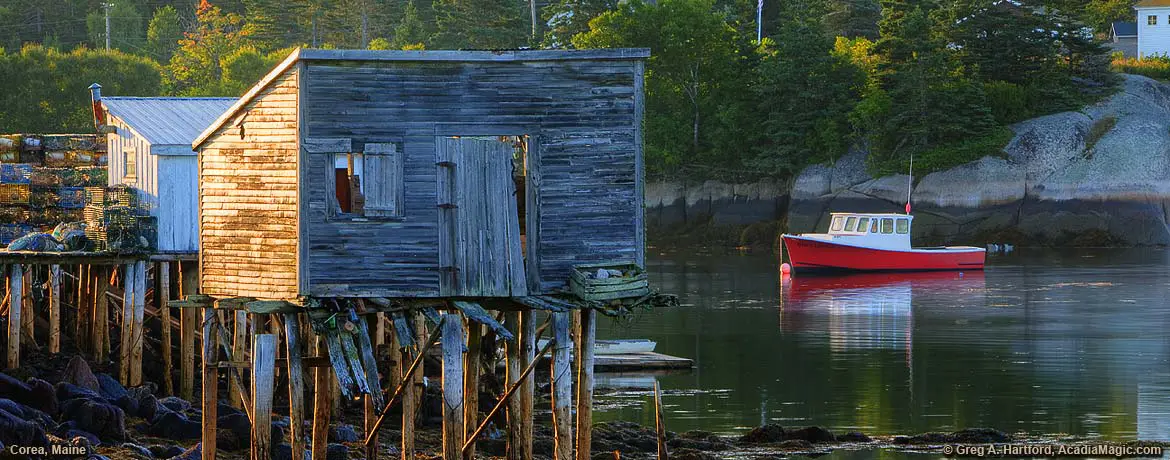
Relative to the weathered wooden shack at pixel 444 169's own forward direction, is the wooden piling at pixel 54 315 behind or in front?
behind

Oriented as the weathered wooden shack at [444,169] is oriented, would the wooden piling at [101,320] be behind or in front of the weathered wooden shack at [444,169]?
behind

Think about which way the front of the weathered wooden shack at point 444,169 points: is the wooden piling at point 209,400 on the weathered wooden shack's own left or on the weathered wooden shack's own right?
on the weathered wooden shack's own right

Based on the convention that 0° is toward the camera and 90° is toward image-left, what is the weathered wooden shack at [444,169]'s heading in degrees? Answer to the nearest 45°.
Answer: approximately 0°

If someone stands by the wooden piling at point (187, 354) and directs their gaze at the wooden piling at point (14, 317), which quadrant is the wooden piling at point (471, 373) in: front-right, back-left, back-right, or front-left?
back-left
